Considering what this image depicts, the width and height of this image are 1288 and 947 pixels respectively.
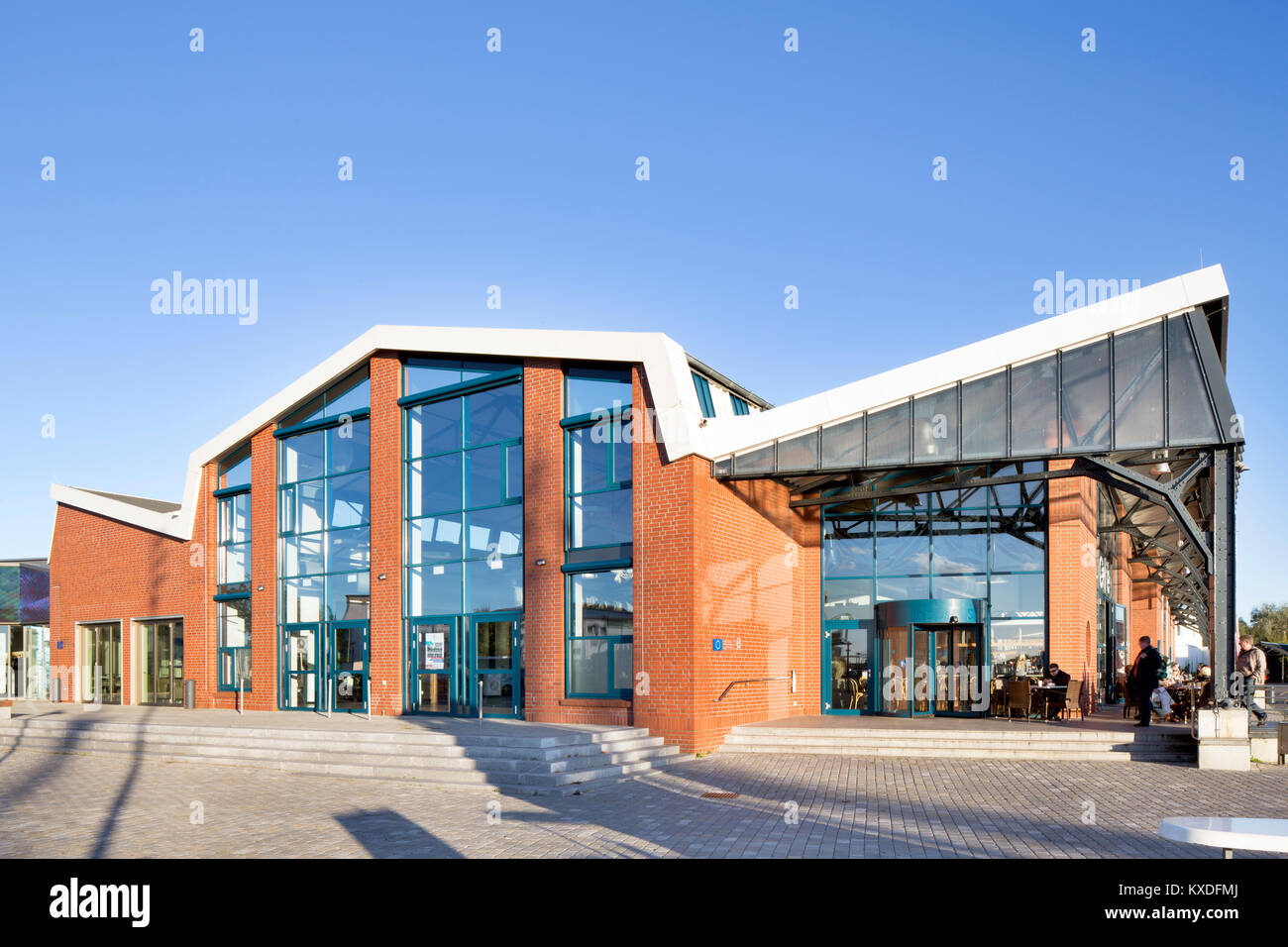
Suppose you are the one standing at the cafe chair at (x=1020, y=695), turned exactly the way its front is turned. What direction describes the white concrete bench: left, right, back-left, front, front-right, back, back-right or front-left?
back

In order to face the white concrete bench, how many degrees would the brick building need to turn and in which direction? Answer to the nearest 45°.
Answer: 0° — it already faces it

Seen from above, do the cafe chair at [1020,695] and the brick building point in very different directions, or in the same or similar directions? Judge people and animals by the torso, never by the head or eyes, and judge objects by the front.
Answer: very different directions

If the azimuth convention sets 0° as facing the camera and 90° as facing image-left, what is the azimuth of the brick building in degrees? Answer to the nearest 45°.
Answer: approximately 0°
